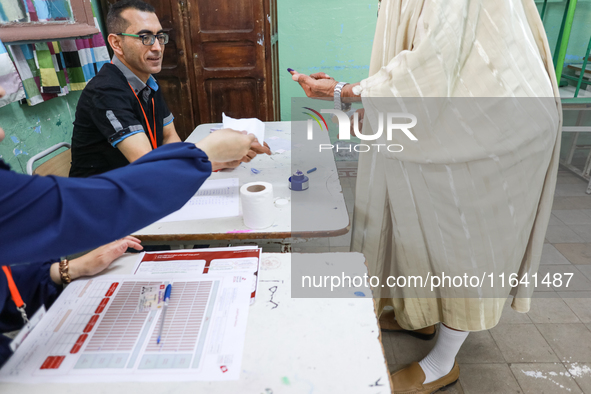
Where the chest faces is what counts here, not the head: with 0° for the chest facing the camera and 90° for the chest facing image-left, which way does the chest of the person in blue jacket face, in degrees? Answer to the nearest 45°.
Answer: approximately 270°

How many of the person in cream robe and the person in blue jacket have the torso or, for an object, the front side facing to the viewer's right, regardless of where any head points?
1

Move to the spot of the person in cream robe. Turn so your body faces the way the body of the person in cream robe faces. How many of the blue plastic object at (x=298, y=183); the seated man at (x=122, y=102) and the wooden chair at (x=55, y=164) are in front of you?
3

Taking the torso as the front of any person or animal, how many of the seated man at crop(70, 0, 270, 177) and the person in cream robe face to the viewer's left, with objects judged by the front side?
1

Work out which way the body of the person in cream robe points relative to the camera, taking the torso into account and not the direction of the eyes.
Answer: to the viewer's left

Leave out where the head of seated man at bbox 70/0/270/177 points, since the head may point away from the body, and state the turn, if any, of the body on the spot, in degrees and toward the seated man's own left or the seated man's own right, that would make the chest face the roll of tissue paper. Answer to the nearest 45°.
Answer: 0° — they already face it

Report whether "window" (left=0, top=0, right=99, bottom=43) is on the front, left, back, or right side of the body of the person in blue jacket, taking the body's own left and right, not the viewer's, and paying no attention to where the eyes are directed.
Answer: left

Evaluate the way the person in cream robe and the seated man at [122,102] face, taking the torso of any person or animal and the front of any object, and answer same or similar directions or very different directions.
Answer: very different directions

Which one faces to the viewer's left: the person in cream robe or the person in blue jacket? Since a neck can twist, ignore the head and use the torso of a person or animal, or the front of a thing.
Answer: the person in cream robe
